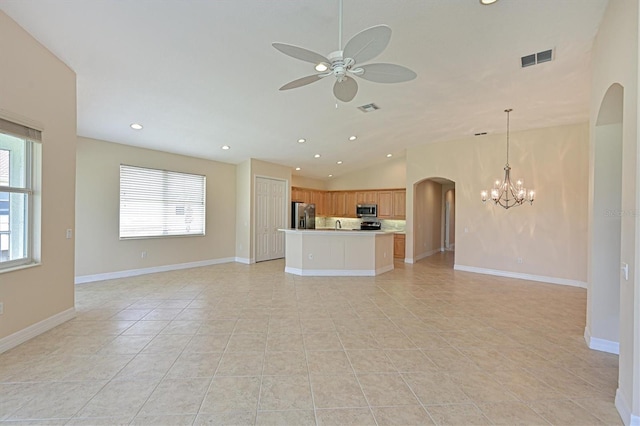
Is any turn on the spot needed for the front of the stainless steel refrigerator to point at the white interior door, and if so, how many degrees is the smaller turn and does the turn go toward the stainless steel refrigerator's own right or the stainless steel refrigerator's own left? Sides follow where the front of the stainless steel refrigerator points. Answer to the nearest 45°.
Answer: approximately 90° to the stainless steel refrigerator's own right

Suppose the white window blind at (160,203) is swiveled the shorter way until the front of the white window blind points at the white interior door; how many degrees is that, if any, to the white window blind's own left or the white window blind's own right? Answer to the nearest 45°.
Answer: approximately 45° to the white window blind's own left

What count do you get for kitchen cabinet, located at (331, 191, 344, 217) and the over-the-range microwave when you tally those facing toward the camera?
2

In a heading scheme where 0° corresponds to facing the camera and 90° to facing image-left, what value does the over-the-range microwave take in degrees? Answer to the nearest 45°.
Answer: approximately 0°

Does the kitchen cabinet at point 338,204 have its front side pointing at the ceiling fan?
yes

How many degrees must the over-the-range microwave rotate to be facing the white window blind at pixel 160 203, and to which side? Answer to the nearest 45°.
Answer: approximately 45° to its right

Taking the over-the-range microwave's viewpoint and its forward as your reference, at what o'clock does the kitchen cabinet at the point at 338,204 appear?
The kitchen cabinet is roughly at 4 o'clock from the over-the-range microwave.

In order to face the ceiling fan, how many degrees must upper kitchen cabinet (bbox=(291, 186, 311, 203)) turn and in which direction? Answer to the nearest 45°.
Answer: approximately 45° to its right

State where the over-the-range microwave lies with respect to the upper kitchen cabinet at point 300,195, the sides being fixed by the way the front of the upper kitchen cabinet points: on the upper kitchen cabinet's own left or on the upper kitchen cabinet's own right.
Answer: on the upper kitchen cabinet's own left

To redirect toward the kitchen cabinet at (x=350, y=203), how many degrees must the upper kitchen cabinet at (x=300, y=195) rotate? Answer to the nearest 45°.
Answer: approximately 45° to its left

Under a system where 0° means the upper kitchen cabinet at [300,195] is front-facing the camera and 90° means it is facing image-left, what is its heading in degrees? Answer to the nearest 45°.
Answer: approximately 315°
